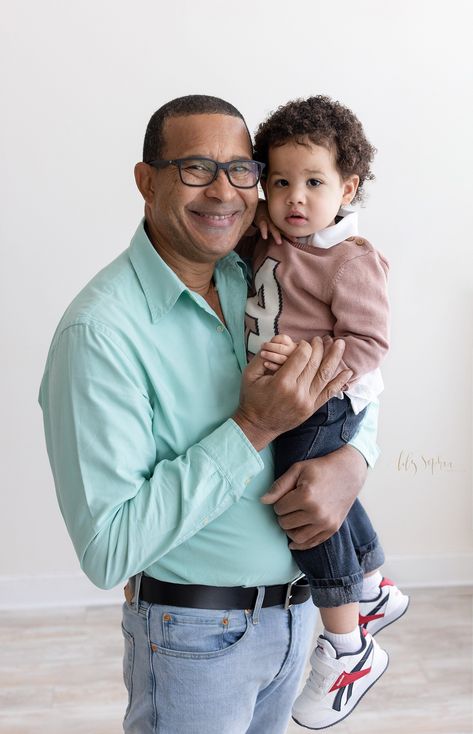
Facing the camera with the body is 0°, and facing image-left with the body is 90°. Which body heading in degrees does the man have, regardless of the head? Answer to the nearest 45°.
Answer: approximately 315°

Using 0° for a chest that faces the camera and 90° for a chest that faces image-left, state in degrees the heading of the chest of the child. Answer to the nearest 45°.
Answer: approximately 45°
